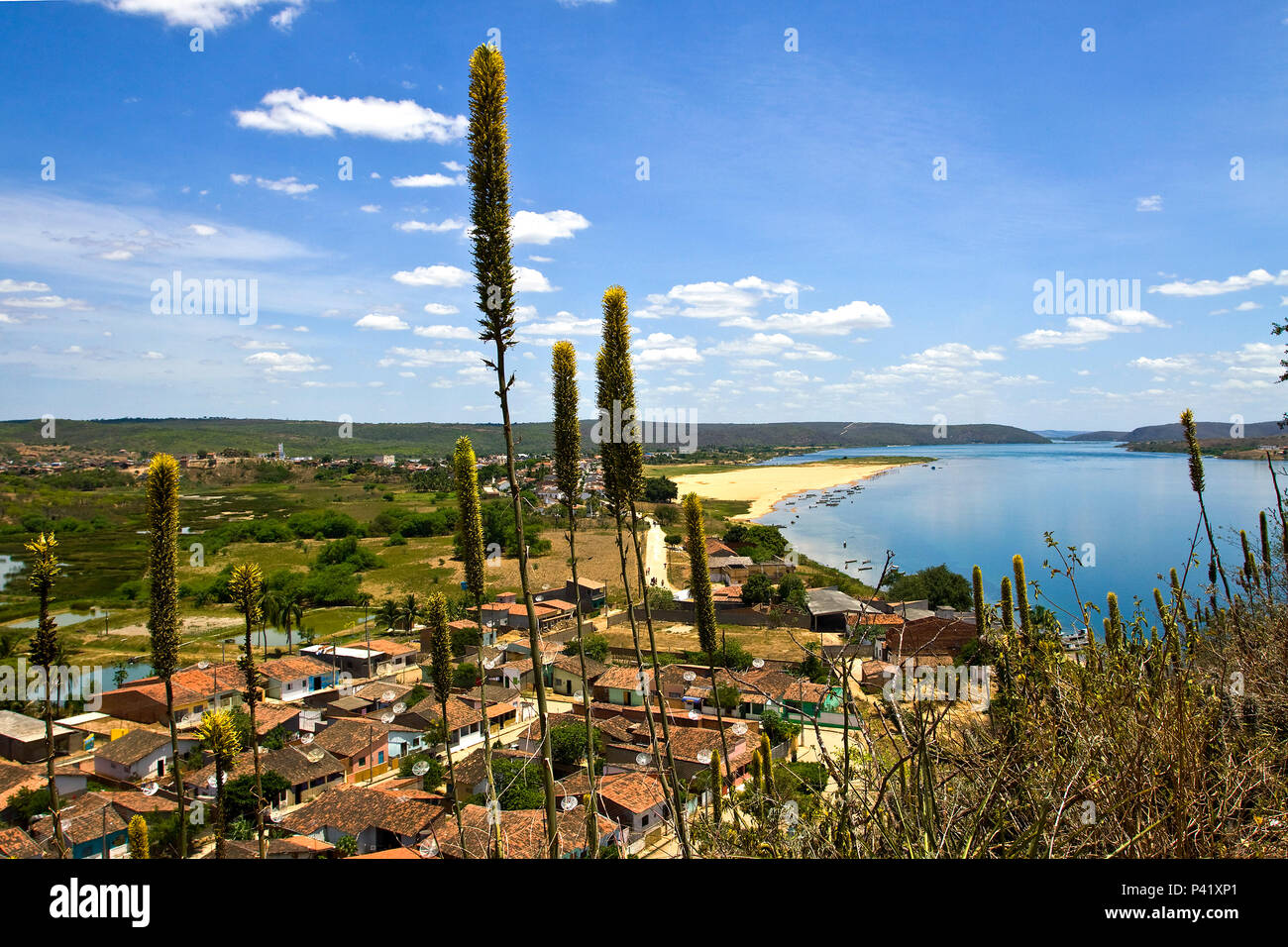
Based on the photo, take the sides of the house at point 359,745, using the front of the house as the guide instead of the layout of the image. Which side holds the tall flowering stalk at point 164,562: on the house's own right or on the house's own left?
on the house's own right

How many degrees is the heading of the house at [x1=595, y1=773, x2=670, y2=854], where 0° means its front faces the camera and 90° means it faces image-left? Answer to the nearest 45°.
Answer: approximately 315°

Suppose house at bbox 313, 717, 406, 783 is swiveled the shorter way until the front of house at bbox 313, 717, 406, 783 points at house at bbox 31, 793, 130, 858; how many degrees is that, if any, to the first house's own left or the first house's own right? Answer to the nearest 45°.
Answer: approximately 90° to the first house's own right

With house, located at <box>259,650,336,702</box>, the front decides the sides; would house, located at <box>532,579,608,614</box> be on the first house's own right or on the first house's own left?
on the first house's own left

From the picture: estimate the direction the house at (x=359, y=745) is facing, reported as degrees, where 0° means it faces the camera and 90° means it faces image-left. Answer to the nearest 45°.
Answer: approximately 315°

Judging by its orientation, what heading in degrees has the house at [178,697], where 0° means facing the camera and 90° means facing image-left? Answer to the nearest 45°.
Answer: approximately 315°
